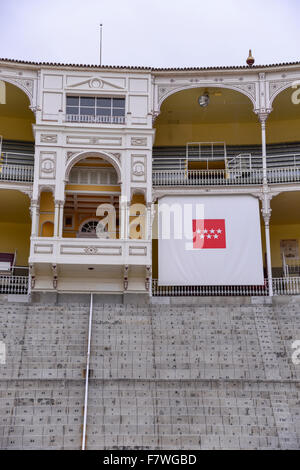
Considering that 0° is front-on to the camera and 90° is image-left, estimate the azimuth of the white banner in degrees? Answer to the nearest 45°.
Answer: approximately 0°
